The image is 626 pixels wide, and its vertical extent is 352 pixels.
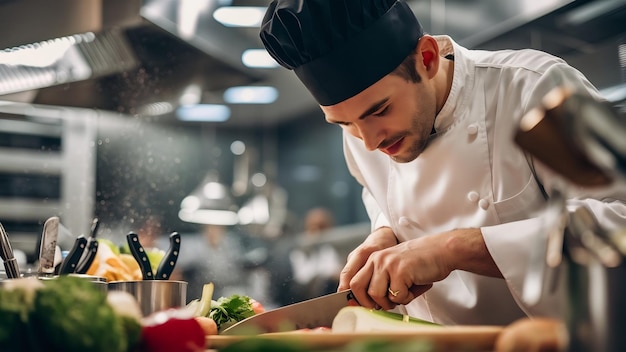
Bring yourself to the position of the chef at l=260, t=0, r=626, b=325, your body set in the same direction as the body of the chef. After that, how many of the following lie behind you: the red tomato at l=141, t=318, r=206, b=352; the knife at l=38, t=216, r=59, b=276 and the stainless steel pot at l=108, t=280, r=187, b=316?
0

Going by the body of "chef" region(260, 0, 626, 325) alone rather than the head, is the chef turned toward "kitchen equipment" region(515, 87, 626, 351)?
no

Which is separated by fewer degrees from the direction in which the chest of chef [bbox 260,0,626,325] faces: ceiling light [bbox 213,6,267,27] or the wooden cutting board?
the wooden cutting board

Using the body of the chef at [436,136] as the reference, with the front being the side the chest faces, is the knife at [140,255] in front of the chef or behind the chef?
in front

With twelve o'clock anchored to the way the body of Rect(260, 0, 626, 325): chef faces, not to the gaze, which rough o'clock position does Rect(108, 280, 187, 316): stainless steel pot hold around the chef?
The stainless steel pot is roughly at 1 o'clock from the chef.

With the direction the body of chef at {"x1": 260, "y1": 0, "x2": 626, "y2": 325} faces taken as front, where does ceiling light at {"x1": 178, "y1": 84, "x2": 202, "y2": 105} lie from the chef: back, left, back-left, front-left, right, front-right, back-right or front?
right

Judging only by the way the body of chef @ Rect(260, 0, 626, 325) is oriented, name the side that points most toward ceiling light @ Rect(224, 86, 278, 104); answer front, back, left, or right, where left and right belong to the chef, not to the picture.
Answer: right

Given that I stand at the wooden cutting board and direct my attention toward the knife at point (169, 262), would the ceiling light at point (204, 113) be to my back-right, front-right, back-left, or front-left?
front-right

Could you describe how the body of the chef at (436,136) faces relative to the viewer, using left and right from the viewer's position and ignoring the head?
facing the viewer and to the left of the viewer

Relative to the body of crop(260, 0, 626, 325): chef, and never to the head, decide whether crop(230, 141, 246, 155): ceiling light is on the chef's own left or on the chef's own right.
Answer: on the chef's own right

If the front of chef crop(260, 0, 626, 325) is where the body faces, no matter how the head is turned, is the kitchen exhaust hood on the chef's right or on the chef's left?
on the chef's right

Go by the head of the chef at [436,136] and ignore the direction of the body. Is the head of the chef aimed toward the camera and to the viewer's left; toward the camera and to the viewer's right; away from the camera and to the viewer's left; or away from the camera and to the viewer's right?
toward the camera and to the viewer's left

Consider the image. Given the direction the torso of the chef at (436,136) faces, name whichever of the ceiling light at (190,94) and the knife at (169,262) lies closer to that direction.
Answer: the knife

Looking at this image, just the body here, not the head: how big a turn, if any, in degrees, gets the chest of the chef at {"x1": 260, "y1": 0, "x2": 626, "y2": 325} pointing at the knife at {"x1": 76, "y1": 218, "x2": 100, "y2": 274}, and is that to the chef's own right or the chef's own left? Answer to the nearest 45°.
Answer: approximately 45° to the chef's own right

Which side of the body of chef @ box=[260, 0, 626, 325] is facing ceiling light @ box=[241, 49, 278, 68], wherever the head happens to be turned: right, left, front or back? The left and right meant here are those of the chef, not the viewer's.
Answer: right
